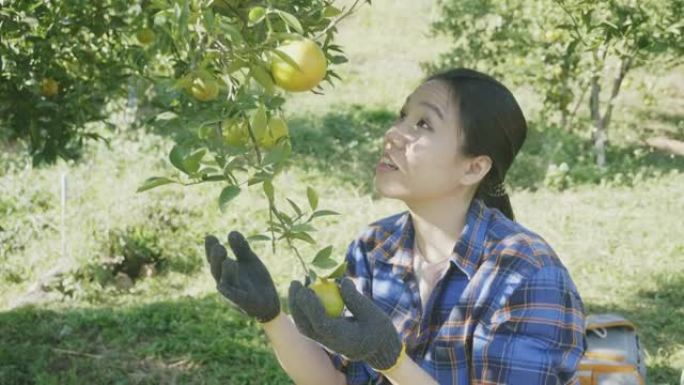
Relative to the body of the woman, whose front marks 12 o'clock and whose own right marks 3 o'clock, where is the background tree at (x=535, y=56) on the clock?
The background tree is roughly at 5 o'clock from the woman.

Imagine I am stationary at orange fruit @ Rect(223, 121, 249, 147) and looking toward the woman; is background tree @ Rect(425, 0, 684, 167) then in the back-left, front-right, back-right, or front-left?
front-left

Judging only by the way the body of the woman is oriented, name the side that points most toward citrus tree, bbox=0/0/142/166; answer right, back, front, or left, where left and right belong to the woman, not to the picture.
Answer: right

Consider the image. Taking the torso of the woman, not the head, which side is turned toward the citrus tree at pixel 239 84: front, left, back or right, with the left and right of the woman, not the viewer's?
front

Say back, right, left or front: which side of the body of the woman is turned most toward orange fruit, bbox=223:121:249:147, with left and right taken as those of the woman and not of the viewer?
front

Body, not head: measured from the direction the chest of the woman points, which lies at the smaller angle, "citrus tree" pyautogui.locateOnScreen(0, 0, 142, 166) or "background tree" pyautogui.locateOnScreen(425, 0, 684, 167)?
the citrus tree

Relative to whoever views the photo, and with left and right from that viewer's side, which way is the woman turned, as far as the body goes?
facing the viewer and to the left of the viewer

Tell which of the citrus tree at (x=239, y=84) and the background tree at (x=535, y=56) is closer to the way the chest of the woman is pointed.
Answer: the citrus tree

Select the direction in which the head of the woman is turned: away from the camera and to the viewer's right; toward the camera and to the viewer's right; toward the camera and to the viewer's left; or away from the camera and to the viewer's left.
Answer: toward the camera and to the viewer's left
